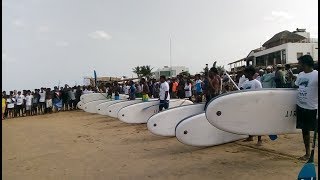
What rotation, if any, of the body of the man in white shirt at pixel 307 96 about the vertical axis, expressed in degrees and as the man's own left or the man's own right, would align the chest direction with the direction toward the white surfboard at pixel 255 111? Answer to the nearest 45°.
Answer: approximately 45° to the man's own right

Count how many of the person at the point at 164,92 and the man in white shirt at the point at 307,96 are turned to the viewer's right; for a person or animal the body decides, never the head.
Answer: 0

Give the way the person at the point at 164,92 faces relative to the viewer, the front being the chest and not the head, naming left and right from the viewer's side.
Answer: facing the viewer and to the left of the viewer

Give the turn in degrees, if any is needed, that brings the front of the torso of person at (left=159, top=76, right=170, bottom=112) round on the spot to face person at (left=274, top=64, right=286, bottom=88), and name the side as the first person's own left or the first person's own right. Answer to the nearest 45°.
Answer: approximately 135° to the first person's own left

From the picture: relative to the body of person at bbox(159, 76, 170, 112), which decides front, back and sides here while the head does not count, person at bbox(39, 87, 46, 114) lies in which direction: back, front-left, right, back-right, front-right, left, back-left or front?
right

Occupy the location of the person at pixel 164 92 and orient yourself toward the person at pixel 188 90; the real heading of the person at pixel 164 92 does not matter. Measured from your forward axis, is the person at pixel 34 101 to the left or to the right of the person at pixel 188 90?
left

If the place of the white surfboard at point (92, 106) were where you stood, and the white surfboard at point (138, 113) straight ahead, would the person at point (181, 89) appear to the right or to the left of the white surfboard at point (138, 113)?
left

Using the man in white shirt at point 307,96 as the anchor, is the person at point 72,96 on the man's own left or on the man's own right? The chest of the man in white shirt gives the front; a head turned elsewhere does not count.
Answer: on the man's own right

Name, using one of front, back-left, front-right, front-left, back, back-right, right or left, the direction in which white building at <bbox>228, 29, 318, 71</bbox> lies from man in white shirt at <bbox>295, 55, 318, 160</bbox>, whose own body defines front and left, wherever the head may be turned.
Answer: back-right

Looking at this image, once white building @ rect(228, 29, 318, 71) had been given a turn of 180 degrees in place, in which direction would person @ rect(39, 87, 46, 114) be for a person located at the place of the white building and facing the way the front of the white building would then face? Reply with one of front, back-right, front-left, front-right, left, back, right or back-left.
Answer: back

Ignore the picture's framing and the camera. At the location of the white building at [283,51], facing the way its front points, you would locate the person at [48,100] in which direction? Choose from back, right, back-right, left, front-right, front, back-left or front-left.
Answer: front

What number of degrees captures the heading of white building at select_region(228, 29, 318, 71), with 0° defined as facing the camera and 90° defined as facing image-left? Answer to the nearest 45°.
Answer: approximately 45°

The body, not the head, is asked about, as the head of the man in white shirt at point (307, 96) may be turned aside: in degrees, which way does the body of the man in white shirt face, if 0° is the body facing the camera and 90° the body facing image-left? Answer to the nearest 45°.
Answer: approximately 45°
